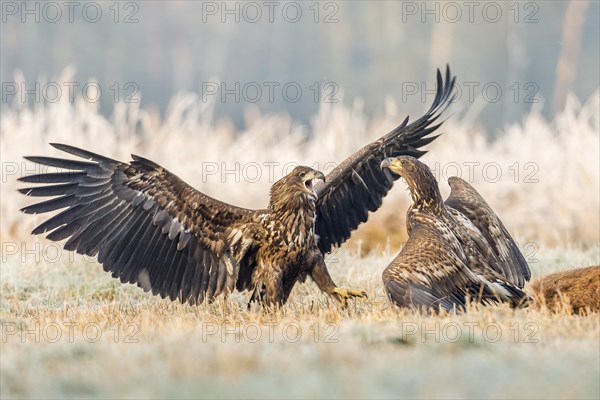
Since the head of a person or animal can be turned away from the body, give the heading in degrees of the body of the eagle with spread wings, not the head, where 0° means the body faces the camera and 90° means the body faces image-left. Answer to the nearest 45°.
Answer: approximately 315°

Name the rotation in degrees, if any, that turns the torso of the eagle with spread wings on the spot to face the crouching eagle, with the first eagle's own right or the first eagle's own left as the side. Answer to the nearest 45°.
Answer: approximately 45° to the first eagle's own left

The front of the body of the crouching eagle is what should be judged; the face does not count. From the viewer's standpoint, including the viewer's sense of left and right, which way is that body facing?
facing away from the viewer and to the left of the viewer

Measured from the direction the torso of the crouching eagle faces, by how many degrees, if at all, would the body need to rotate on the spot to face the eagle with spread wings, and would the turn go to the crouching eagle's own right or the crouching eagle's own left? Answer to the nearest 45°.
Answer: approximately 45° to the crouching eagle's own left

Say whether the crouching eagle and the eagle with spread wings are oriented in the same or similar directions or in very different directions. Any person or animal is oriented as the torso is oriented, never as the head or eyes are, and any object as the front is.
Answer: very different directions
